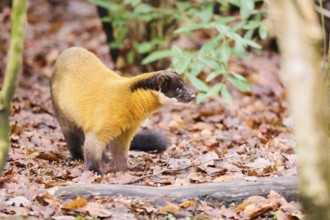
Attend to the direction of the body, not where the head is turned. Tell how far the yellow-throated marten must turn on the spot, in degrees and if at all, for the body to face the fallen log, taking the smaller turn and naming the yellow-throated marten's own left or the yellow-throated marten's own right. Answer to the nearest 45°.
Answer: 0° — it already faces it

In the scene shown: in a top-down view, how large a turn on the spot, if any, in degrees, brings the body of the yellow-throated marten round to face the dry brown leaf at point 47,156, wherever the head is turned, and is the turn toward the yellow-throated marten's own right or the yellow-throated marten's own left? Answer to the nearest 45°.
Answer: approximately 180°

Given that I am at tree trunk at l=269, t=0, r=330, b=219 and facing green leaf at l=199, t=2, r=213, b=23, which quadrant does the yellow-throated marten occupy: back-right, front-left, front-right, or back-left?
front-left

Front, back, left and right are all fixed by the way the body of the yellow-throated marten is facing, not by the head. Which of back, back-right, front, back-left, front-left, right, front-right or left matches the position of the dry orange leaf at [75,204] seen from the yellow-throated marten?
front-right

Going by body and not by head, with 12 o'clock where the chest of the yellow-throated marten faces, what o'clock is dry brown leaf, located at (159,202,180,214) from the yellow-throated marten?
The dry brown leaf is roughly at 1 o'clock from the yellow-throated marten.

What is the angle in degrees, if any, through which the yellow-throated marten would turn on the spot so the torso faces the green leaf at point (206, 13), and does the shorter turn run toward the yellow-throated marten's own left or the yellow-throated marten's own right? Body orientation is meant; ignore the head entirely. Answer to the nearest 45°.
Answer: approximately 90° to the yellow-throated marten's own left

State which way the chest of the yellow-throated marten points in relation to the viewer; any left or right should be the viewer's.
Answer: facing the viewer and to the right of the viewer

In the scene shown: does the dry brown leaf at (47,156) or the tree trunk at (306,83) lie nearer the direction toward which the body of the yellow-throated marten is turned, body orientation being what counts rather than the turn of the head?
the tree trunk

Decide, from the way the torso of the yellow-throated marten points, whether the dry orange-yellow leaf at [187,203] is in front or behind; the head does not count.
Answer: in front
